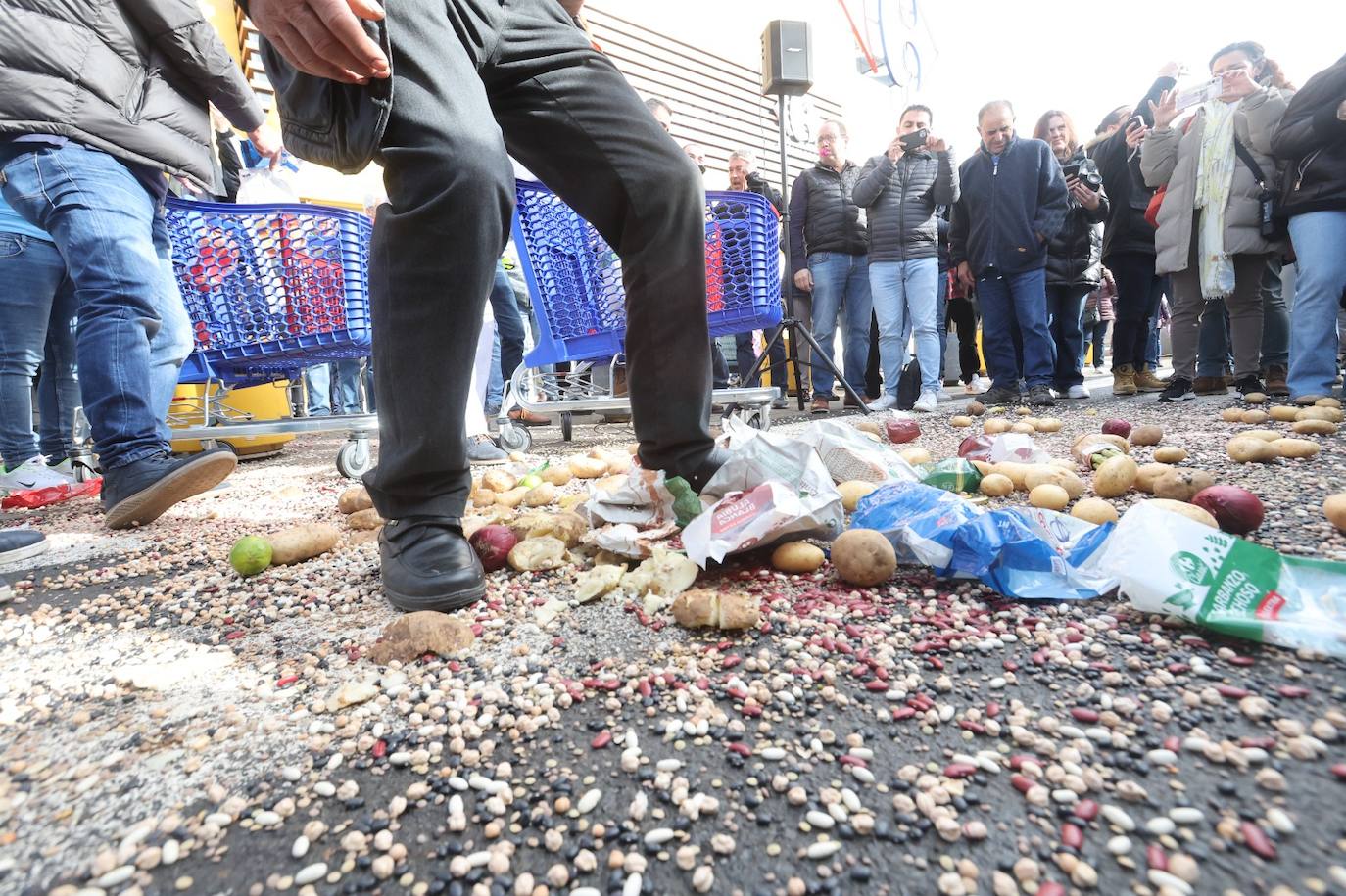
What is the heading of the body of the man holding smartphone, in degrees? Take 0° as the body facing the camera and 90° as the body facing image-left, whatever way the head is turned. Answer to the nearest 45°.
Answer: approximately 0°

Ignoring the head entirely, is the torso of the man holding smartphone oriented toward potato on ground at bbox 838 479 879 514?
yes

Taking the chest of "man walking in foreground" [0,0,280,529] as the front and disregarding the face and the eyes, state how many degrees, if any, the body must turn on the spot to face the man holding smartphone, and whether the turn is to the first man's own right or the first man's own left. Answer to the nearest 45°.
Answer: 0° — they already face them

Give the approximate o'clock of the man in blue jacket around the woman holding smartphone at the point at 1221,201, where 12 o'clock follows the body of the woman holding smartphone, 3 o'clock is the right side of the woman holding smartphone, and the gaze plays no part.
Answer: The man in blue jacket is roughly at 3 o'clock from the woman holding smartphone.

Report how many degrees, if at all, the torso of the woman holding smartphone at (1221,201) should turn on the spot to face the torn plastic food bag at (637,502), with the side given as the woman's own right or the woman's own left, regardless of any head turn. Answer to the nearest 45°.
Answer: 0° — they already face it

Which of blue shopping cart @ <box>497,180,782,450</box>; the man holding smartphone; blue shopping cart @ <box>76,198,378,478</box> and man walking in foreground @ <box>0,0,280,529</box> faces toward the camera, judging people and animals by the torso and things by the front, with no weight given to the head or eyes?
the man holding smartphone

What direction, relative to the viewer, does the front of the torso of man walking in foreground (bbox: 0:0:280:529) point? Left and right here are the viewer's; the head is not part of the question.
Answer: facing to the right of the viewer

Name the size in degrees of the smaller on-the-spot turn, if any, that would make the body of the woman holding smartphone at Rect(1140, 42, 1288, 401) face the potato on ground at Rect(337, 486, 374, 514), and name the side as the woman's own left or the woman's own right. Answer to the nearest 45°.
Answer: approximately 45° to the woman's own right
